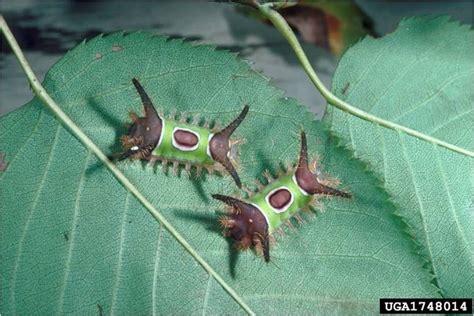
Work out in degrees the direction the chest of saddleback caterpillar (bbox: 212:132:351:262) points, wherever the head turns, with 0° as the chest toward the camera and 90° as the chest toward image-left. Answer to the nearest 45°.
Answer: approximately 45°

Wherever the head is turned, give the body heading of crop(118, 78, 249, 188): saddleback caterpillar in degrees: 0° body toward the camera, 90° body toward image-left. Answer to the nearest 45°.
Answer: approximately 90°

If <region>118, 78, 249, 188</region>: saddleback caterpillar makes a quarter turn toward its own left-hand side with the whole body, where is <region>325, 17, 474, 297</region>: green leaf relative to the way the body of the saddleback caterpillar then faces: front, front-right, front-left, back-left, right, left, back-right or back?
left

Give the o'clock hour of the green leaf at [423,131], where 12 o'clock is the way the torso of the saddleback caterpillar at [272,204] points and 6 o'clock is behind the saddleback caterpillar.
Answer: The green leaf is roughly at 7 o'clock from the saddleback caterpillar.
